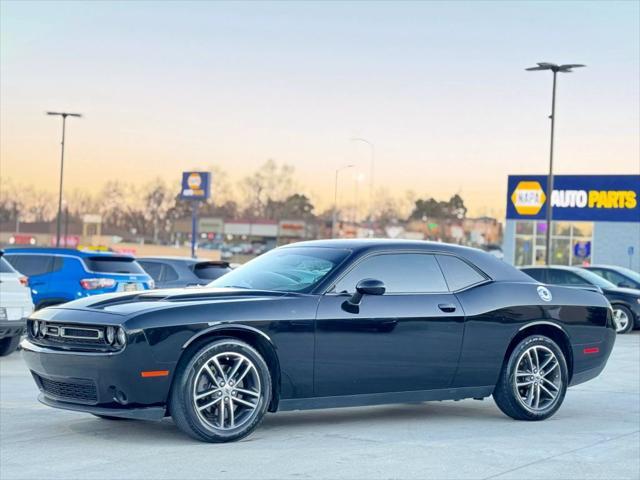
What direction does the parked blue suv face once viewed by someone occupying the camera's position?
facing away from the viewer and to the left of the viewer

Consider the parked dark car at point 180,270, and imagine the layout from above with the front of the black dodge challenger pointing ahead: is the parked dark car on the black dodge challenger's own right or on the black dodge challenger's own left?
on the black dodge challenger's own right

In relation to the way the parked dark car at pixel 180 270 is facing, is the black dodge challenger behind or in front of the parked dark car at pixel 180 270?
behind

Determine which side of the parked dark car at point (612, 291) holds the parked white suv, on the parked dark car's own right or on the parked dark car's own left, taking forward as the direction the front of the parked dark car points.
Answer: on the parked dark car's own right

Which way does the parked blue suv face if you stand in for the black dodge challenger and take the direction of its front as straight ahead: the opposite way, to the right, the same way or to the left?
to the right

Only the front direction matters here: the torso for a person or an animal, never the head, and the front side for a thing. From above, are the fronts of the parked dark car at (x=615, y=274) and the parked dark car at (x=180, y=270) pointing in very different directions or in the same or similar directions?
very different directions

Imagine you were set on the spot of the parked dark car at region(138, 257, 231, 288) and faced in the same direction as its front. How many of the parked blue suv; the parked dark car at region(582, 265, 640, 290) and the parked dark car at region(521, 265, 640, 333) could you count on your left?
1
